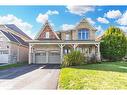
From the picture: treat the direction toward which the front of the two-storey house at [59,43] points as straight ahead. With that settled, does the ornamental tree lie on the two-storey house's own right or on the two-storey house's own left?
on the two-storey house's own left

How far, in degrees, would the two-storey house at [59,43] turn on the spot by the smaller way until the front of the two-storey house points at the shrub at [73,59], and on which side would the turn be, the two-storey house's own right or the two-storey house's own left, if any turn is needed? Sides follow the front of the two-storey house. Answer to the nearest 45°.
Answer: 0° — it already faces it

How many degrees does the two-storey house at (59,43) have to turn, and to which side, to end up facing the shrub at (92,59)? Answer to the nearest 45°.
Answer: approximately 45° to its left

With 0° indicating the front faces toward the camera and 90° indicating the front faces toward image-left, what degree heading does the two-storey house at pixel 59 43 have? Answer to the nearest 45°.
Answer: approximately 0°

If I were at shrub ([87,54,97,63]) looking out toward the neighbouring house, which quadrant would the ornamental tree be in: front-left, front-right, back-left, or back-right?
back-right
